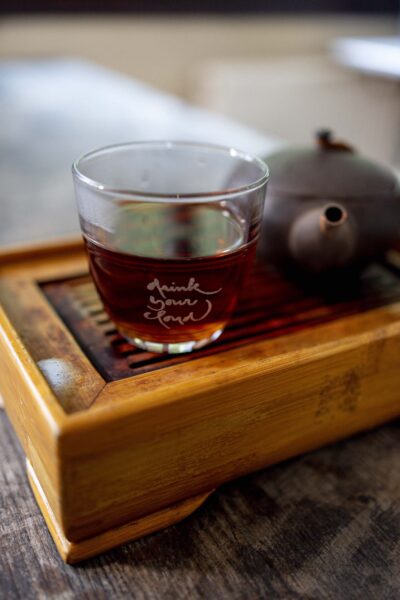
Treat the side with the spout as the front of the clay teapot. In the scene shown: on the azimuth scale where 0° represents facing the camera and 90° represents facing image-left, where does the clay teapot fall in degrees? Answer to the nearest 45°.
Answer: approximately 0°
